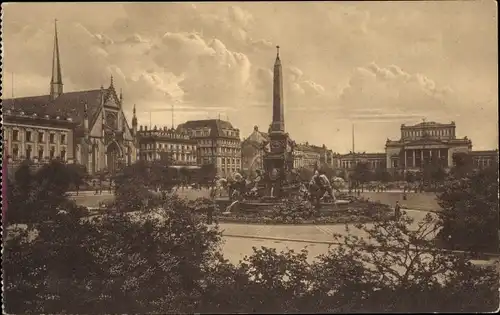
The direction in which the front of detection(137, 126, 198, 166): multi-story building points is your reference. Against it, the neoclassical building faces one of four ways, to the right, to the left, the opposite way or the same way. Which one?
to the right

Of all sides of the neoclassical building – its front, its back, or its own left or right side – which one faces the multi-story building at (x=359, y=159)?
right

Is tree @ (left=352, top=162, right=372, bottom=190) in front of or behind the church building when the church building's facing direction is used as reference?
in front

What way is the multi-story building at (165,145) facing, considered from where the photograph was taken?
facing the viewer and to the right of the viewer

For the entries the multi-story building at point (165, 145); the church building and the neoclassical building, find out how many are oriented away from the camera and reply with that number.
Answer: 0

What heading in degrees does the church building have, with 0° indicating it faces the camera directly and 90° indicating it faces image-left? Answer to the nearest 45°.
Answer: approximately 315°

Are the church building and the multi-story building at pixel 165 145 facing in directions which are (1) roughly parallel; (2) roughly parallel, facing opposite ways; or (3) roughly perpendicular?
roughly parallel

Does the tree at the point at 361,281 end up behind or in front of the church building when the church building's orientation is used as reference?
in front

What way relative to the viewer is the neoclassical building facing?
toward the camera

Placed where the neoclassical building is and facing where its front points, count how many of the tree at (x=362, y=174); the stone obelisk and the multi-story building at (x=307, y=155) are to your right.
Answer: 3

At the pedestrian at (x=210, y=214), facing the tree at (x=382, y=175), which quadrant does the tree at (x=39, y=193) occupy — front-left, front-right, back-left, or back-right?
back-left

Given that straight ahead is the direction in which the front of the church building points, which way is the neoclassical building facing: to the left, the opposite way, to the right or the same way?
to the right

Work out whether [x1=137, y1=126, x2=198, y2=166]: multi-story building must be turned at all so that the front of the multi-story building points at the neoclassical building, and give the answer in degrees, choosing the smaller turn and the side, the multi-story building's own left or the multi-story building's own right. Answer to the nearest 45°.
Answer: approximately 45° to the multi-story building's own left
